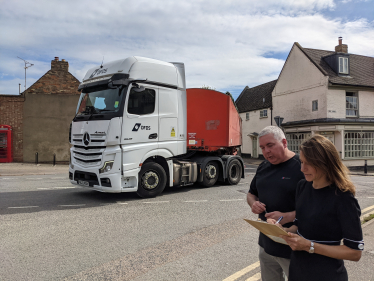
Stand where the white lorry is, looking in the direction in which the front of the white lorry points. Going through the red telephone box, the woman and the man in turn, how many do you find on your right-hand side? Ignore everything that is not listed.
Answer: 1

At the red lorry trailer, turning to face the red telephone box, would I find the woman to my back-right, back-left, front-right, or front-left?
back-left

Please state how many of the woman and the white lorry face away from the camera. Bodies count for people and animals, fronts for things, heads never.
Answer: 0

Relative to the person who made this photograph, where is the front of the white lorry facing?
facing the viewer and to the left of the viewer

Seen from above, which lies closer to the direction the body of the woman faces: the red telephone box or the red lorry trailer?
the red telephone box

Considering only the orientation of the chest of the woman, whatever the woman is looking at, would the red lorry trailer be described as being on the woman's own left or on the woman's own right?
on the woman's own right

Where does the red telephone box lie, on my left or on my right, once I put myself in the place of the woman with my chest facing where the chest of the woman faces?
on my right

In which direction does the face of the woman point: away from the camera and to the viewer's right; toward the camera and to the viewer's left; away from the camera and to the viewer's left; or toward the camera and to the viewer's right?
toward the camera and to the viewer's left

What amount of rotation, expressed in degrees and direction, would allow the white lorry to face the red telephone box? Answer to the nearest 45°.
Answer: approximately 90° to its right

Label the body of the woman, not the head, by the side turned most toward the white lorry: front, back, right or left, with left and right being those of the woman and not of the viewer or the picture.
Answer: right

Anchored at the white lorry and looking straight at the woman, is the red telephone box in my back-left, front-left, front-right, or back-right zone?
back-right

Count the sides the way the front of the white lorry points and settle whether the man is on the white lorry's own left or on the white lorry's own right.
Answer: on the white lorry's own left
